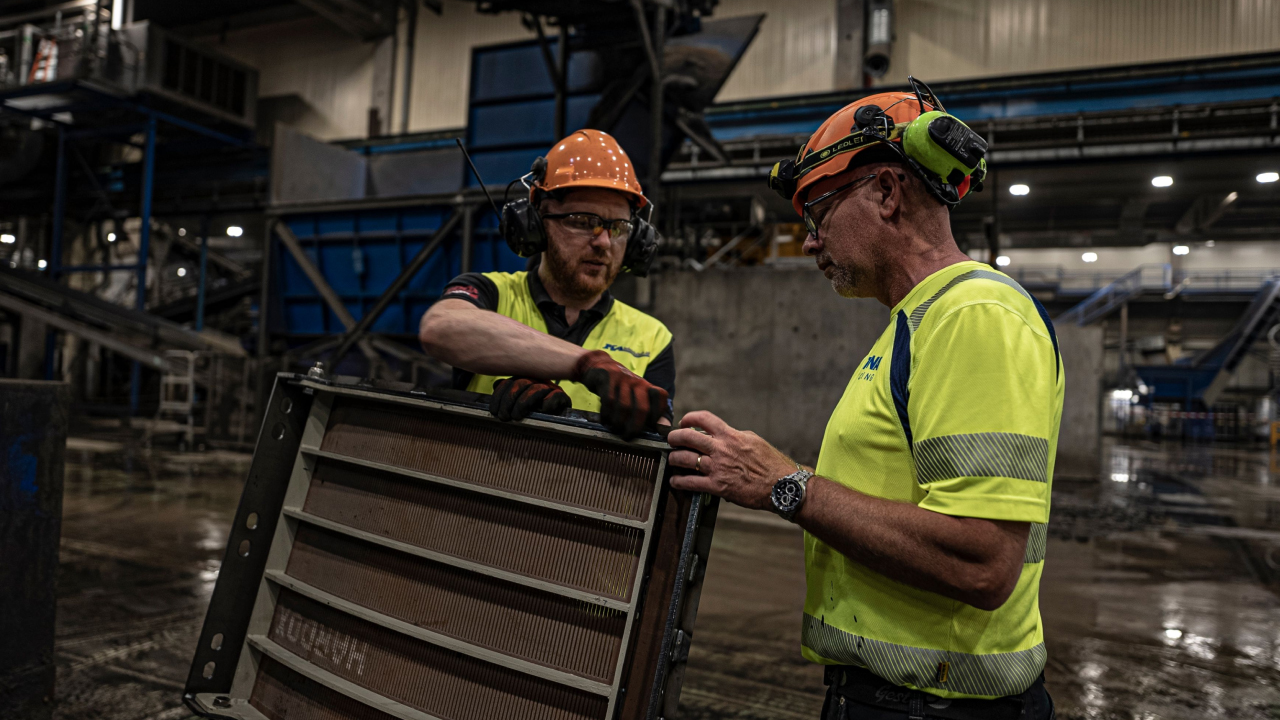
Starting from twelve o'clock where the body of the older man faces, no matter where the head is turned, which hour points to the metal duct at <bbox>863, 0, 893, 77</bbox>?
The metal duct is roughly at 3 o'clock from the older man.

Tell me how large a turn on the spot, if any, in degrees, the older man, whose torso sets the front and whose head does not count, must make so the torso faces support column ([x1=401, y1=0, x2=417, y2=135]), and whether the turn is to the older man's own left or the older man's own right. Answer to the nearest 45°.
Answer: approximately 45° to the older man's own right

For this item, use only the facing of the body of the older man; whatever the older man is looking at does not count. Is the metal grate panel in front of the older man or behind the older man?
in front

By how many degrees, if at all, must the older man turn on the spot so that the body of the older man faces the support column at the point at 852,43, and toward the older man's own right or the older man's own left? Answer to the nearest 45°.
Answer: approximately 90° to the older man's own right

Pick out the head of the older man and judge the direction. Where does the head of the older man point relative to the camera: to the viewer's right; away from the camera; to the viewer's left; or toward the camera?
to the viewer's left

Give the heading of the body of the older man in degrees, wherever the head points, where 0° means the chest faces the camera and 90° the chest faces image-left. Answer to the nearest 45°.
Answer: approximately 90°
